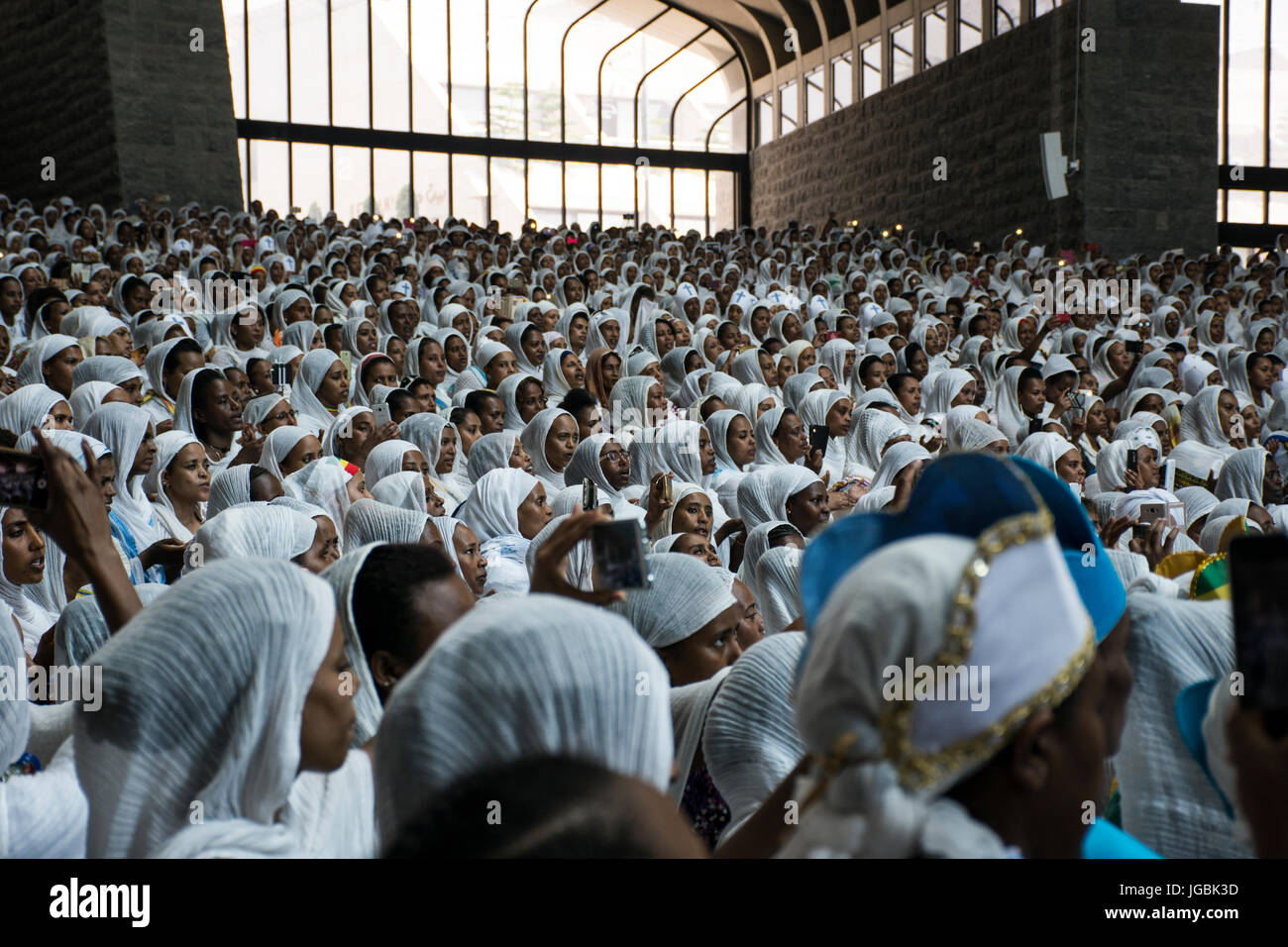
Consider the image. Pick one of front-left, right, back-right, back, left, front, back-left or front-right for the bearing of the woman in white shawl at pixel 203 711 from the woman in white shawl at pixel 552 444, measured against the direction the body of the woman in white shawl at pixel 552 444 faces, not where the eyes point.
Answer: front-right

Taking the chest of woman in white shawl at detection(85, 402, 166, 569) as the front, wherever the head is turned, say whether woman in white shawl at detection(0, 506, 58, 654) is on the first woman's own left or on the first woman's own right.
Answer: on the first woman's own right

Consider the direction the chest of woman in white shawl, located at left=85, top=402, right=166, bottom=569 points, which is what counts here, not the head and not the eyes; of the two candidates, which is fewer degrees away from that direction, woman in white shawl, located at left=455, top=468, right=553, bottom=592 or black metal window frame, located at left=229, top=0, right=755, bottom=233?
the woman in white shawl

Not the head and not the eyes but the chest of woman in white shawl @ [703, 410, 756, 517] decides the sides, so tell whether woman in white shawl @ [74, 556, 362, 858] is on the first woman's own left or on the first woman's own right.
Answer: on the first woman's own right

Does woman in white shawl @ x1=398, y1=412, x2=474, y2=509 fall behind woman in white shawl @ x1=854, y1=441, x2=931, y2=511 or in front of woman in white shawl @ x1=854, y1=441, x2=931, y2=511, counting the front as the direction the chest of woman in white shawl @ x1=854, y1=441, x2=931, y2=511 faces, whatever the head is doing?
behind

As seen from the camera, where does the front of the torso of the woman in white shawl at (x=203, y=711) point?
to the viewer's right

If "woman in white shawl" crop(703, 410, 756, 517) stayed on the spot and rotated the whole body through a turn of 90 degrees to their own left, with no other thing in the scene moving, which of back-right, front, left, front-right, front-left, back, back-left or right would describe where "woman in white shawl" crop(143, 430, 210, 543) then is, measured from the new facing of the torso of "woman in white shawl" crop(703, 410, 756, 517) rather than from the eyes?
back
